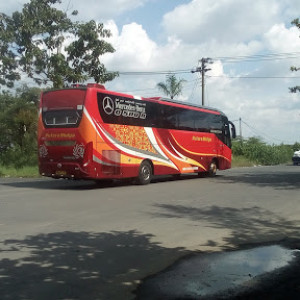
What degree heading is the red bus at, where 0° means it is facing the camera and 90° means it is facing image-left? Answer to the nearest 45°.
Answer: approximately 225°

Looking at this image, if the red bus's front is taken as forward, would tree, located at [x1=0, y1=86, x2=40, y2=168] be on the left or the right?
on its left
